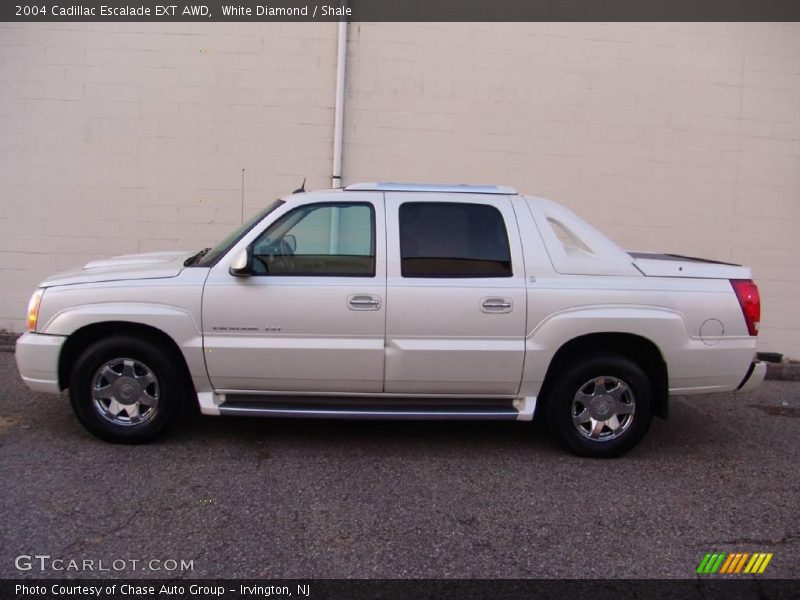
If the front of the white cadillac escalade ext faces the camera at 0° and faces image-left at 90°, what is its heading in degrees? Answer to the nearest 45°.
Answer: approximately 90°
